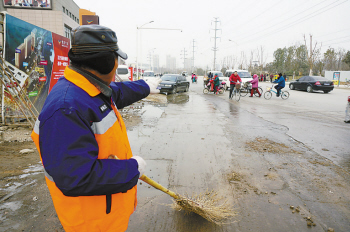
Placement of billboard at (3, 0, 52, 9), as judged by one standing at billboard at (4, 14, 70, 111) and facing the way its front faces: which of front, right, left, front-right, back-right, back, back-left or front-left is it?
back-left

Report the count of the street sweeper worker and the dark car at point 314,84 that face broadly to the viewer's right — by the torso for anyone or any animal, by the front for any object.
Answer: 1

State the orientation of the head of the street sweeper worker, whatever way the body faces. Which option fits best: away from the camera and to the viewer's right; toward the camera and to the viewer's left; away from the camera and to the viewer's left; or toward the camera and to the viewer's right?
away from the camera and to the viewer's right

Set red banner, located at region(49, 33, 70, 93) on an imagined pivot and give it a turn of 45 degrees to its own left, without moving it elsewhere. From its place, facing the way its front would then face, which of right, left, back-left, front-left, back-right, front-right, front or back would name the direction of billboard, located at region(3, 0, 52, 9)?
left

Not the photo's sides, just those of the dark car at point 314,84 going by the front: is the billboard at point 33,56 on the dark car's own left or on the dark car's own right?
on the dark car's own left

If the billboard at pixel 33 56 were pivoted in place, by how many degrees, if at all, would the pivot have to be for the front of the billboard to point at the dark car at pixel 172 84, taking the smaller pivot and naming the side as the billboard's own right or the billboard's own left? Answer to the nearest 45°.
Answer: approximately 90° to the billboard's own left

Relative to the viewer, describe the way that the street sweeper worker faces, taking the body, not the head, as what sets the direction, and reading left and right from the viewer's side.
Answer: facing to the right of the viewer

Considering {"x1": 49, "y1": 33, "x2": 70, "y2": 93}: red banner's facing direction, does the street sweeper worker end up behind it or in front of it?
in front

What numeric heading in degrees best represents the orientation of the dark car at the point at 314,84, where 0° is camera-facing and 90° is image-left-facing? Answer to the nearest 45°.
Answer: approximately 135°

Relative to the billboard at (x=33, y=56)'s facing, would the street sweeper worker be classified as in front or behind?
in front
